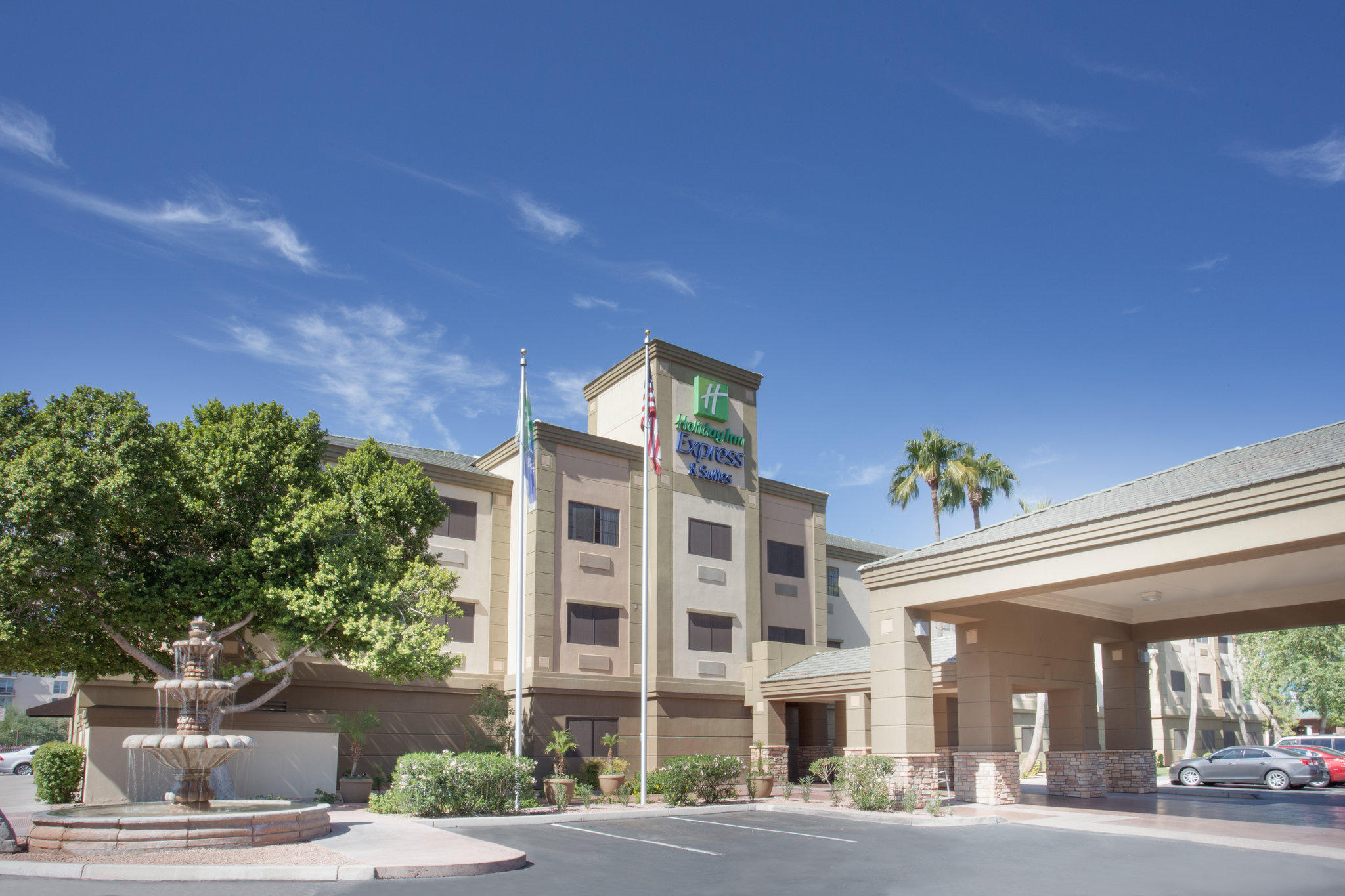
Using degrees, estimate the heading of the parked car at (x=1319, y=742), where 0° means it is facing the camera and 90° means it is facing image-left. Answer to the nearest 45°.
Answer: approximately 90°

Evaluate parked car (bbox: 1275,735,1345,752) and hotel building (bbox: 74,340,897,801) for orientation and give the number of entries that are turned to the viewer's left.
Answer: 1

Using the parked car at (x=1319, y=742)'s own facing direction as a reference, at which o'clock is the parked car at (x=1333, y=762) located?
the parked car at (x=1333, y=762) is roughly at 9 o'clock from the parked car at (x=1319, y=742).

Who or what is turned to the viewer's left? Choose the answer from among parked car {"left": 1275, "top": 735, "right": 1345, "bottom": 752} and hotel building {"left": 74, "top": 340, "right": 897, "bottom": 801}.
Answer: the parked car

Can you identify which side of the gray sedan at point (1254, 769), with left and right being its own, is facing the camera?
left

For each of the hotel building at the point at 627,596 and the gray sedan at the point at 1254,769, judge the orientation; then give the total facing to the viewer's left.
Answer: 1

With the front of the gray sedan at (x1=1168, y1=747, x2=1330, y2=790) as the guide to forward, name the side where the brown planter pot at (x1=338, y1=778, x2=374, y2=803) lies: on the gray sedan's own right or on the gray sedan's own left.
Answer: on the gray sedan's own left

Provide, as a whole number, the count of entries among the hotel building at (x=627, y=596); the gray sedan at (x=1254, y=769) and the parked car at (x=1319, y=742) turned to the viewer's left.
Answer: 2

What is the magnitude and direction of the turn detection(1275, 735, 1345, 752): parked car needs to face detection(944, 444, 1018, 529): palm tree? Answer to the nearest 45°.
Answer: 0° — it already faces it

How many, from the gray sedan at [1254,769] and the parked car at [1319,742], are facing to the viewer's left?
2
